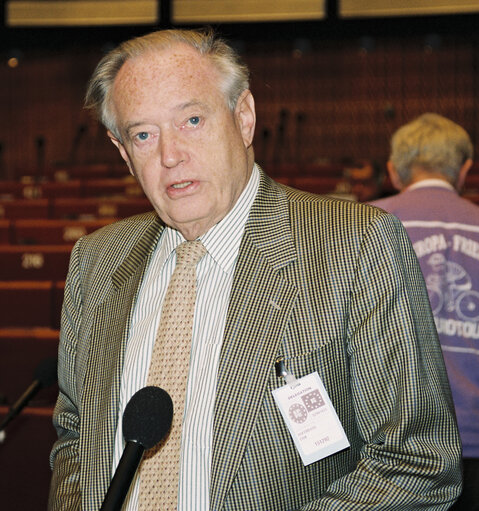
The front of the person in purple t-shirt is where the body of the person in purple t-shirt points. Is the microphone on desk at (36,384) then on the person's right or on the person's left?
on the person's left

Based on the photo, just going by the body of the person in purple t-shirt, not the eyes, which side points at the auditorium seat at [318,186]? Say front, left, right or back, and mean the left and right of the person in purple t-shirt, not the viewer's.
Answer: front

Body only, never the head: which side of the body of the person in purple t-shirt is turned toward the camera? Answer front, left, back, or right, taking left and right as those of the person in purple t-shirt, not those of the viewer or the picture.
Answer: back

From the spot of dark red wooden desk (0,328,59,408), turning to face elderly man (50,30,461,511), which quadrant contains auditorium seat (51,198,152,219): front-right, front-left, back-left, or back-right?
back-left

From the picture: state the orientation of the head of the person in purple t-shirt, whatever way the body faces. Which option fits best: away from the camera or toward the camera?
away from the camera

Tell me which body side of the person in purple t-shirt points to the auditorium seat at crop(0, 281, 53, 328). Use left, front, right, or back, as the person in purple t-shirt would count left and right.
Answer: left

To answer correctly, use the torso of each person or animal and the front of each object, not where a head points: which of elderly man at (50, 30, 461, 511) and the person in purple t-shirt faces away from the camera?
the person in purple t-shirt

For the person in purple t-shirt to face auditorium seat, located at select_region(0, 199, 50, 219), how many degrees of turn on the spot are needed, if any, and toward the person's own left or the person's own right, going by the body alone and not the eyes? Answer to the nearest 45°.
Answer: approximately 45° to the person's own left

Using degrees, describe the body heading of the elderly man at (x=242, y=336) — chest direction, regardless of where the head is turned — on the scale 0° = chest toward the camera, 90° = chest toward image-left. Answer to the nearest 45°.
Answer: approximately 45°

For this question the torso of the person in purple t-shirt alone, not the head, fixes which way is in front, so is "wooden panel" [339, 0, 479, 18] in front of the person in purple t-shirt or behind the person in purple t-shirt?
in front

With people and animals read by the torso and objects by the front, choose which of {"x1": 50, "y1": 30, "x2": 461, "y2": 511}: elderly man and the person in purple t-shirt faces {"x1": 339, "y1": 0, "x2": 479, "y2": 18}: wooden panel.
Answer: the person in purple t-shirt

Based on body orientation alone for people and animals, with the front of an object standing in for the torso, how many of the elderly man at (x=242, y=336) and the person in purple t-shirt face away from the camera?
1

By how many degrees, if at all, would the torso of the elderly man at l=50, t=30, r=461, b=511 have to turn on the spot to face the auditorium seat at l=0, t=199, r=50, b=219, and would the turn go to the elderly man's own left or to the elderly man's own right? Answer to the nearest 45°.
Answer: approximately 135° to the elderly man's own right

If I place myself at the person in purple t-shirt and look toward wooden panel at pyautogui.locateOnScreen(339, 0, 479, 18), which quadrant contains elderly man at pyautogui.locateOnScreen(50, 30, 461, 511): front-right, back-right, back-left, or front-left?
back-left

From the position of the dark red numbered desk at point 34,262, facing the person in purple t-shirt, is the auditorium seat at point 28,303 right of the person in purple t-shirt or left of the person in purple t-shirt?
right
